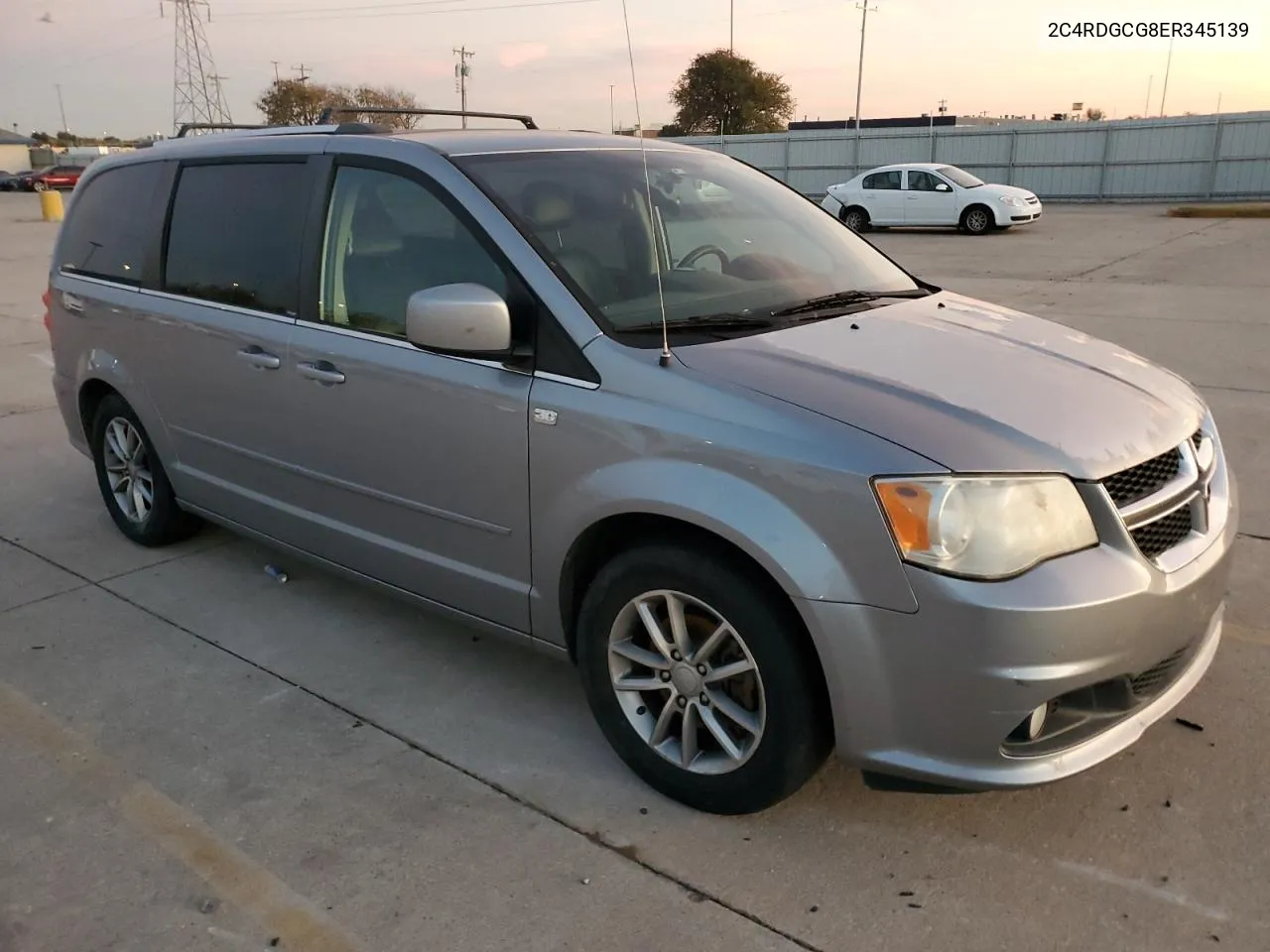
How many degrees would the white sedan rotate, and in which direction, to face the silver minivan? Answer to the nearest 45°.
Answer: approximately 90° to its right

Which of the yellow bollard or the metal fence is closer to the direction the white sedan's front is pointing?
the metal fence

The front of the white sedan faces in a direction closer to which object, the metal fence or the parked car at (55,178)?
the metal fence

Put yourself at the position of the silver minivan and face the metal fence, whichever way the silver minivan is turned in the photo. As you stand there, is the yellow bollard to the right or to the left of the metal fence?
left

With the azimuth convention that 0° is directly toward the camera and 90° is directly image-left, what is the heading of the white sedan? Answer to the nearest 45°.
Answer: approximately 270°

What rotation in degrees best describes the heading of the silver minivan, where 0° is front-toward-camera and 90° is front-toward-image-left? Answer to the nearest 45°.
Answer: approximately 315°

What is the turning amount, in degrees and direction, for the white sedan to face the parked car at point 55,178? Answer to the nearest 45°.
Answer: approximately 135° to its left

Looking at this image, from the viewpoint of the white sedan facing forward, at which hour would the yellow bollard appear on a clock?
The yellow bollard is roughly at 6 o'clock from the white sedan.
